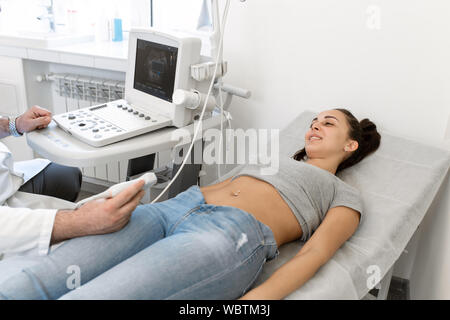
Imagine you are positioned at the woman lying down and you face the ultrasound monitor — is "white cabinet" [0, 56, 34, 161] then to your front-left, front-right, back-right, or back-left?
front-left

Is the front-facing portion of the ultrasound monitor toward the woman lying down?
no

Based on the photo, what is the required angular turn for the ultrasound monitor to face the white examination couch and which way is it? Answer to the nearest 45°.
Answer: approximately 90° to its left

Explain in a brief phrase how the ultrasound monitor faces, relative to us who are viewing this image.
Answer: facing the viewer and to the left of the viewer

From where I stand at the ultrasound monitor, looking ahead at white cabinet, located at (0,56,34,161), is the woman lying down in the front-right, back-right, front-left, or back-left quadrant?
back-left

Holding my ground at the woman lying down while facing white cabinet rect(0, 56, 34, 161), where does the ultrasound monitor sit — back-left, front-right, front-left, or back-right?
front-right

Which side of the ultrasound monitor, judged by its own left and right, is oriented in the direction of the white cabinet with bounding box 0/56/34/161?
right
